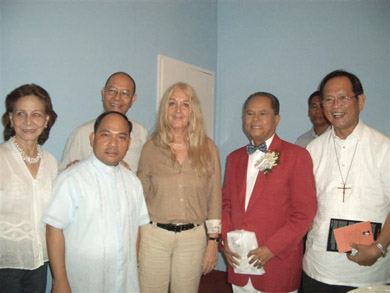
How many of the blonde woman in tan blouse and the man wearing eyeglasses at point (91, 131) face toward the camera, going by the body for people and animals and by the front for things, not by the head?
2

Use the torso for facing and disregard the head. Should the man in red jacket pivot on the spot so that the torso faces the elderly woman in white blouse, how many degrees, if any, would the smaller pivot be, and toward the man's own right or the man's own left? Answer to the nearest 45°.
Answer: approximately 45° to the man's own right

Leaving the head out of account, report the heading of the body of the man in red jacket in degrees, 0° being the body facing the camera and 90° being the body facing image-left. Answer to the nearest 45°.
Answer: approximately 45°

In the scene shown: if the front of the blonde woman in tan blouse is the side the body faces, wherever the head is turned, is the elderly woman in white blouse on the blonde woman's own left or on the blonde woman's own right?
on the blonde woman's own right

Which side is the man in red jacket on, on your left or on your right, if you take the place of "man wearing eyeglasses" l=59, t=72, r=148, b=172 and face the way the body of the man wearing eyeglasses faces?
on your left
